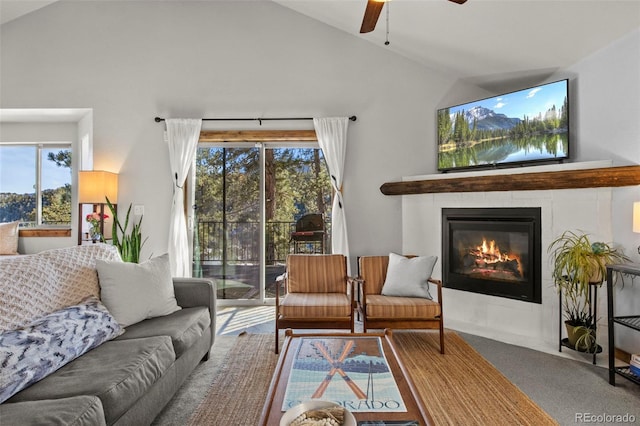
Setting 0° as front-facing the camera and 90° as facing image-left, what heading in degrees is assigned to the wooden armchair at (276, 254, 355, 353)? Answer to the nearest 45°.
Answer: approximately 0°

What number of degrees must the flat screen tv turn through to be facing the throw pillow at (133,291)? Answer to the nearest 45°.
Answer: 0° — it already faces it

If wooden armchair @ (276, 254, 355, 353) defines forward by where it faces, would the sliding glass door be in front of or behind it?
behind

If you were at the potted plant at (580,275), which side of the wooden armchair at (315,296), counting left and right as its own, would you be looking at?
left

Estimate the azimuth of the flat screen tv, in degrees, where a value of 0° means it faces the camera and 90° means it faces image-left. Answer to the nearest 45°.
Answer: approximately 45°

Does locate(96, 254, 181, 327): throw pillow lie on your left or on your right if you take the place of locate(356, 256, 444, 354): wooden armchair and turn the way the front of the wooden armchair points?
on your right

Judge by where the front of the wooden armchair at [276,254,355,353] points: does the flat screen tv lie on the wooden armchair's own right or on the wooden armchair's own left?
on the wooden armchair's own left

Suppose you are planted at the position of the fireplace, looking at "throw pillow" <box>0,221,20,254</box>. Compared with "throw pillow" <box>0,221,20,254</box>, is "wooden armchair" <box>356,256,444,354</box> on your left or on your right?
left

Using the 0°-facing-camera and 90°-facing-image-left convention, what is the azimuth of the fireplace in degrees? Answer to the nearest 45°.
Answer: approximately 45°

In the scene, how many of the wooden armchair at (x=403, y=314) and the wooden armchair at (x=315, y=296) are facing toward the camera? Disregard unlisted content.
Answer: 2

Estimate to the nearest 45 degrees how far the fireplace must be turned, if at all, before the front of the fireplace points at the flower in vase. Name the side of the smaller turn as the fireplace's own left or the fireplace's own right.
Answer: approximately 45° to the fireplace's own right
